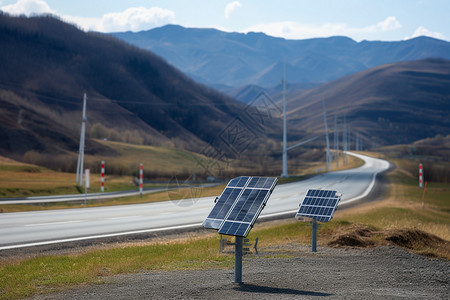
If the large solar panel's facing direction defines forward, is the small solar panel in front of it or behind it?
behind

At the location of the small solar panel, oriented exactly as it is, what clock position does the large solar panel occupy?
The large solar panel is roughly at 11 o'clock from the small solar panel.

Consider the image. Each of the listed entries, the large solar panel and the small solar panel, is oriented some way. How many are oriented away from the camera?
0

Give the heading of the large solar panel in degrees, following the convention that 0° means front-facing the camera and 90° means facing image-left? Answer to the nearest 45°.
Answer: approximately 45°
